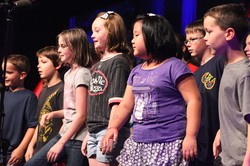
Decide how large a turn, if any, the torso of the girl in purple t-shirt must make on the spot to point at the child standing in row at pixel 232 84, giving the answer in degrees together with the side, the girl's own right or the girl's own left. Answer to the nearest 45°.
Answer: approximately 135° to the girl's own left

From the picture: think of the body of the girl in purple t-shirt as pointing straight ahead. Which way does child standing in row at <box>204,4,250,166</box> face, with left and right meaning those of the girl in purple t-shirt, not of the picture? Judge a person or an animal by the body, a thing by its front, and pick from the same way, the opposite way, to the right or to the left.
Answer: the same way

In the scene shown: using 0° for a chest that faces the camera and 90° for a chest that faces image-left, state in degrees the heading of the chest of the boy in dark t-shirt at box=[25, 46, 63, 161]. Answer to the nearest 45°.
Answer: approximately 45°

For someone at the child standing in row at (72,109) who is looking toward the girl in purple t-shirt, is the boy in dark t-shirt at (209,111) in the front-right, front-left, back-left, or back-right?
front-left

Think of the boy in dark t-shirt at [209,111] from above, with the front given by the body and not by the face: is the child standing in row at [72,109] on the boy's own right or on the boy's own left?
on the boy's own right

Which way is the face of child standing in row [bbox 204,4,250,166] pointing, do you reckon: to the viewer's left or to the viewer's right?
to the viewer's left

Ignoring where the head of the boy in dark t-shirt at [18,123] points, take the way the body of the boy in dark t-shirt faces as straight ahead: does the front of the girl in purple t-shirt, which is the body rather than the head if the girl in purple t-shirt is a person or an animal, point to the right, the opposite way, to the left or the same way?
the same way

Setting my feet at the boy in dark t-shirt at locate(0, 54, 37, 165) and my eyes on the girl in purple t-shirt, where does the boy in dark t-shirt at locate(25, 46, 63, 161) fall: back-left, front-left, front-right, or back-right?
front-left

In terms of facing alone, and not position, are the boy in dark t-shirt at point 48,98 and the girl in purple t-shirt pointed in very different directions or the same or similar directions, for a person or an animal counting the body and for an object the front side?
same or similar directions

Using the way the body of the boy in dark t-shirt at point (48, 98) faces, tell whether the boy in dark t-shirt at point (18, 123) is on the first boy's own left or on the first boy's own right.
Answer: on the first boy's own right

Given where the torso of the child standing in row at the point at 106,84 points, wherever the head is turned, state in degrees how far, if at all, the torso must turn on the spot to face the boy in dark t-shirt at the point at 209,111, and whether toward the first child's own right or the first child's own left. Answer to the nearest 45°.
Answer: approximately 135° to the first child's own left

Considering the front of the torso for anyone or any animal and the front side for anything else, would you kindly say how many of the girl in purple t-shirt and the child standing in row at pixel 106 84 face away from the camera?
0

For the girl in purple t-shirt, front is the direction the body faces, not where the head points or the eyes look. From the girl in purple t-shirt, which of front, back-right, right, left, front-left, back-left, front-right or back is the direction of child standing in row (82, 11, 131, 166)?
right

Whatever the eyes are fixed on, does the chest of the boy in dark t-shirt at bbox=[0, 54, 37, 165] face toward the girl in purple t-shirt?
no
